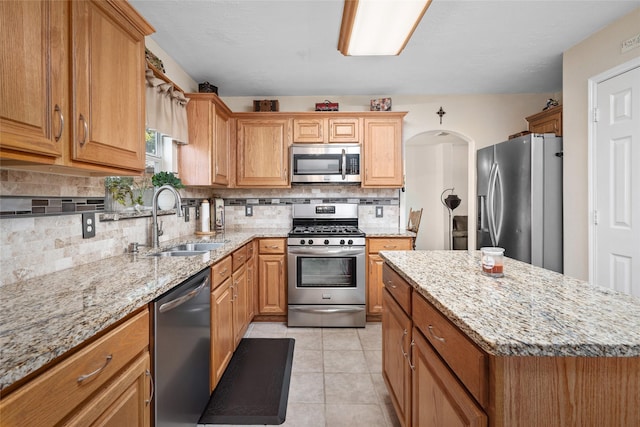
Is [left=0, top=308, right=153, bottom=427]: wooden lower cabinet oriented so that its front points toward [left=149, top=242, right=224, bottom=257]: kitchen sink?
no

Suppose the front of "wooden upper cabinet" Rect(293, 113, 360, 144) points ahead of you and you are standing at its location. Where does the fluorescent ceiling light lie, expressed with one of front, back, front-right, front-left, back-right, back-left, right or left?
front

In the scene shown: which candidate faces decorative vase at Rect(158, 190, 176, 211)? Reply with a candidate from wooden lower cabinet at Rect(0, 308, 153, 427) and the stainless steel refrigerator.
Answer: the stainless steel refrigerator

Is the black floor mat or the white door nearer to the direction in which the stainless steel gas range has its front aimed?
the black floor mat

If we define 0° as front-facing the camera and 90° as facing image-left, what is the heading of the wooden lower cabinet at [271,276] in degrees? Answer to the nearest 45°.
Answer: approximately 0°

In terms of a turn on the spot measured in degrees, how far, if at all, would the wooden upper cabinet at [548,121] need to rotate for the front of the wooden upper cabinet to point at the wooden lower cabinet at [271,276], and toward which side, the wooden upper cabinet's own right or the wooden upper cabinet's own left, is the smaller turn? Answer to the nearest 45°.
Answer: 0° — it already faces it

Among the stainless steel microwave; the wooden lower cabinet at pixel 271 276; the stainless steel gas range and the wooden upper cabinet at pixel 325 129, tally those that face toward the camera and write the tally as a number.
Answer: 4

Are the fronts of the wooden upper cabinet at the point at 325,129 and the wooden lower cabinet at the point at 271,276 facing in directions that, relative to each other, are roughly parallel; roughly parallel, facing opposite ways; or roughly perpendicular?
roughly parallel

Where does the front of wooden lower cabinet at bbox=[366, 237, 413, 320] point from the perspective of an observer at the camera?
facing the viewer

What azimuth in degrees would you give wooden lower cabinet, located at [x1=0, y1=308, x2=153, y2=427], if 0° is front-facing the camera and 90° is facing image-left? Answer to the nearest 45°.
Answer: approximately 315°

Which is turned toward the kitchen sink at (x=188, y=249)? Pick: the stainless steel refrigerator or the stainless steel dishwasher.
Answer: the stainless steel refrigerator

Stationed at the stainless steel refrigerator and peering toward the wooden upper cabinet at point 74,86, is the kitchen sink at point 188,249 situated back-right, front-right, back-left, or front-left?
front-right

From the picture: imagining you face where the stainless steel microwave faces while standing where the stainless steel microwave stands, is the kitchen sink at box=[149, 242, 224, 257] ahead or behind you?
ahead

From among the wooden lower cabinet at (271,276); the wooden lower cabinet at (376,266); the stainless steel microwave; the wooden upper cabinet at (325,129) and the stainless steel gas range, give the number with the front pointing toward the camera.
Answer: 5

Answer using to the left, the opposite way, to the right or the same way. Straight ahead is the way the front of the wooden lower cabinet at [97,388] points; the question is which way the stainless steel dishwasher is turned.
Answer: the same way

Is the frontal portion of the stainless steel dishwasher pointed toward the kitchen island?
yes

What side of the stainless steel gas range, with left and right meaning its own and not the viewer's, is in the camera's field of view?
front
